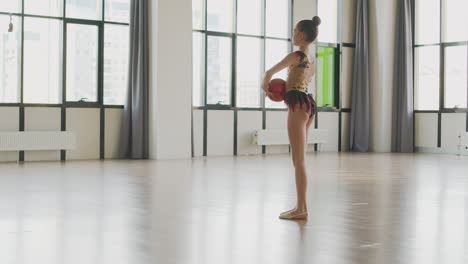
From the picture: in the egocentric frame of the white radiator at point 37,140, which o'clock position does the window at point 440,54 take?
The window is roughly at 9 o'clock from the white radiator.

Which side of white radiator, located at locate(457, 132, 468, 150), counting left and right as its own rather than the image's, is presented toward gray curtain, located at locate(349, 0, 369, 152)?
right

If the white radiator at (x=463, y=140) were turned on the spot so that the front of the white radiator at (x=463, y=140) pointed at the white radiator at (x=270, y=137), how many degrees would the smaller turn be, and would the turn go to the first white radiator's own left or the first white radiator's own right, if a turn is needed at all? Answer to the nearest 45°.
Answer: approximately 45° to the first white radiator's own right

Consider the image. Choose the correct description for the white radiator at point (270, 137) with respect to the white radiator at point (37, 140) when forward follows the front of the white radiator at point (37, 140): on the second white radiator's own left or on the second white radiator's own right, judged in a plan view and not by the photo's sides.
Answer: on the second white radiator's own left

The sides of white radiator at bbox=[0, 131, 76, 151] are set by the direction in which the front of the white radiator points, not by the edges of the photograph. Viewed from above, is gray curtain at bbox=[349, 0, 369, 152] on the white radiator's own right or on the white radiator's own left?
on the white radiator's own left

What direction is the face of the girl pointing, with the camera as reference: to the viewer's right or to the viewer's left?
to the viewer's left

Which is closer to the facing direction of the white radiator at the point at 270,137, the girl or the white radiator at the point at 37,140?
the girl

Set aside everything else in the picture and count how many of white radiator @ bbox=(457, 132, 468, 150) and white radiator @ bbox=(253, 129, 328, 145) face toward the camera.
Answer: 2

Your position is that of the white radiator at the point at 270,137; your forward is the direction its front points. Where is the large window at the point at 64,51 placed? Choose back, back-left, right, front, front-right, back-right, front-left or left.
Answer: front-right

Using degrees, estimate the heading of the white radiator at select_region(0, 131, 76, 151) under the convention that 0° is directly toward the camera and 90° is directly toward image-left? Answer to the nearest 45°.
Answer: approximately 0°
